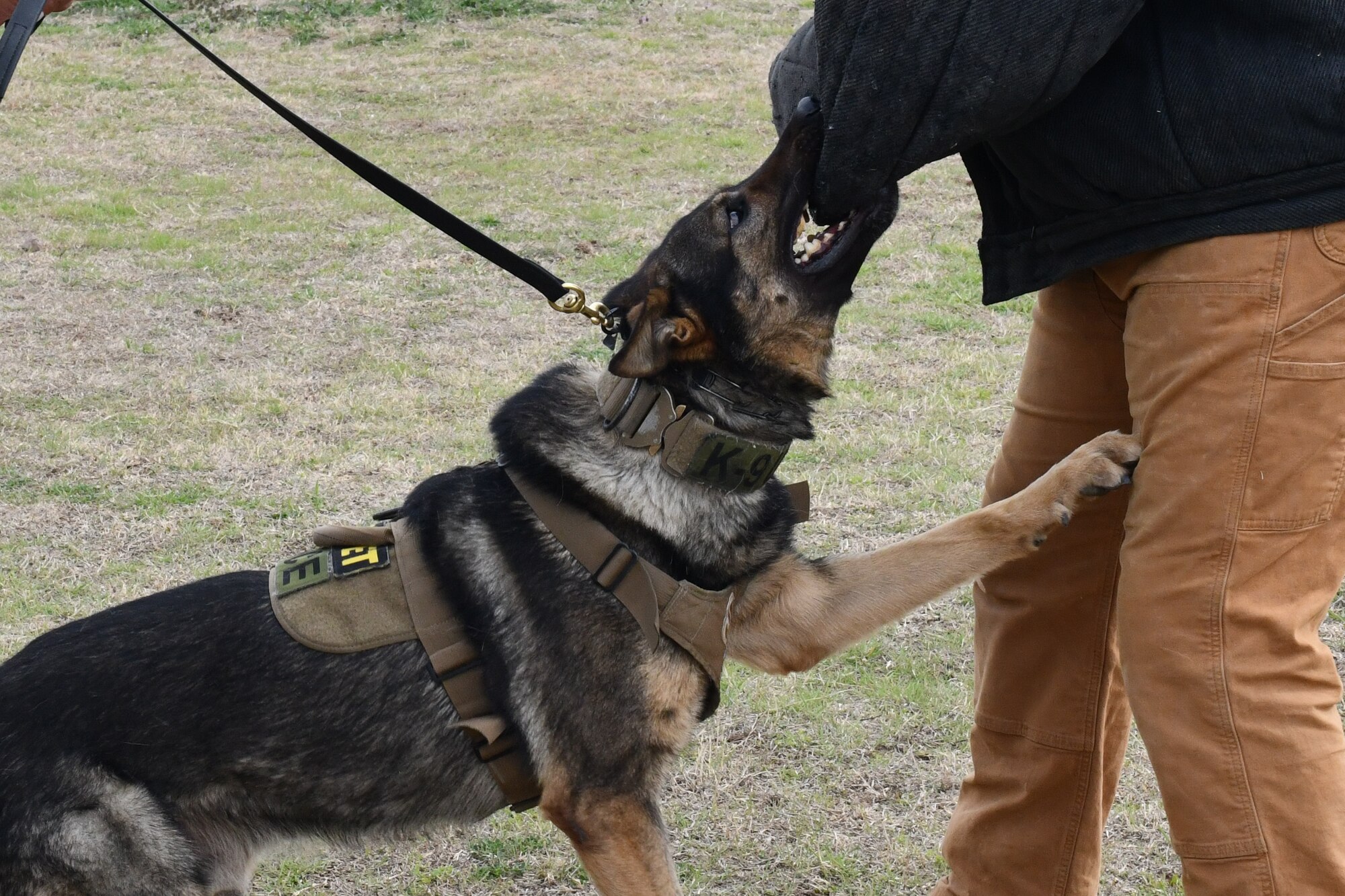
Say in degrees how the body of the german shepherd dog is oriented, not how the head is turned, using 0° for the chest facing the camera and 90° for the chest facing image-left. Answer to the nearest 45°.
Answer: approximately 270°
